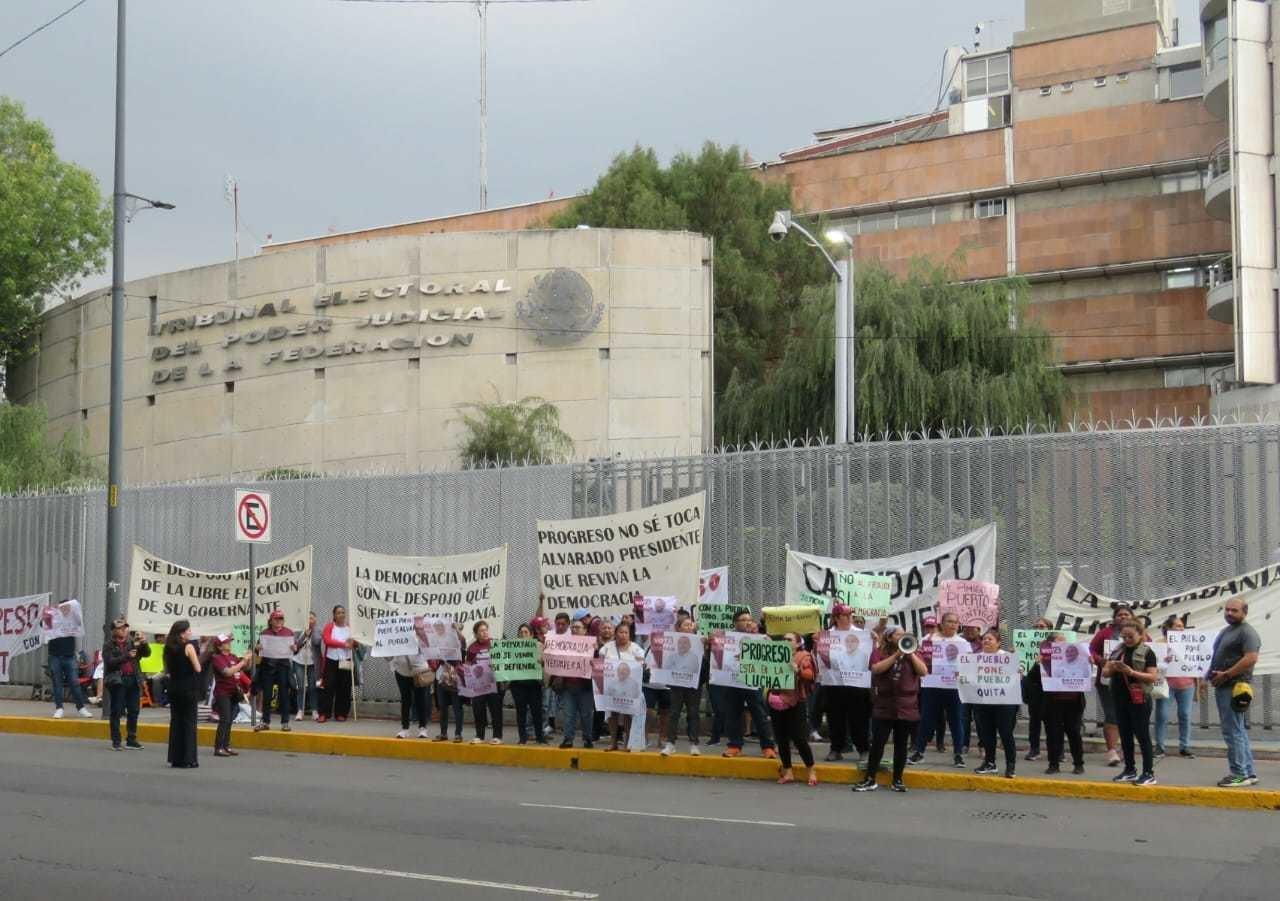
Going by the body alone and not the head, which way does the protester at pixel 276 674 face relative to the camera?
toward the camera

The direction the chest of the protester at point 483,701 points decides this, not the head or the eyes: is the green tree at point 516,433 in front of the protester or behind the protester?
behind

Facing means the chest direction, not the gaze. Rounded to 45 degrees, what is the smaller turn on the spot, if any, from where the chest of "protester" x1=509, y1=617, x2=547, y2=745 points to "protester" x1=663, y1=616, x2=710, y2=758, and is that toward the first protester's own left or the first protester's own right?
approximately 45° to the first protester's own left

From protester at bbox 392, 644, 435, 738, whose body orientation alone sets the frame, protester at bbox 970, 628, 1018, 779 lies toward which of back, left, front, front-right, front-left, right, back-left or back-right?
front-left

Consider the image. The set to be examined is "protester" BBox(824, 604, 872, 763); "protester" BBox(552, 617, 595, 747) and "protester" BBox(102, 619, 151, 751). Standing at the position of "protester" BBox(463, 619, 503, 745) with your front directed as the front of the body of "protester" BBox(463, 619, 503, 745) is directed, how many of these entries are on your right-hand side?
1

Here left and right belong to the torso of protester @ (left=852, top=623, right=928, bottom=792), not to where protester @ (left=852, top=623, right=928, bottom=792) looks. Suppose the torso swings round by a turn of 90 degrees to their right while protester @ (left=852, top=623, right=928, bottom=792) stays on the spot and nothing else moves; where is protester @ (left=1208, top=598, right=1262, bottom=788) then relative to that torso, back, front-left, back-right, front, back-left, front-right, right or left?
back

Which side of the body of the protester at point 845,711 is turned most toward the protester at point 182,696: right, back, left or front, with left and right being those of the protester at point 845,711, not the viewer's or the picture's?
right

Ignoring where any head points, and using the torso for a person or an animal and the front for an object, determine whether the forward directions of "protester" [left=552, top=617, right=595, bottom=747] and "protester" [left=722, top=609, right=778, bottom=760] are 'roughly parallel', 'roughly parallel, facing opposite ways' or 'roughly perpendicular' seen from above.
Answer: roughly parallel

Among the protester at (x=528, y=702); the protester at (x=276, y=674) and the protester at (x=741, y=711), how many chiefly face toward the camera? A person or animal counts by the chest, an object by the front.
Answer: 3

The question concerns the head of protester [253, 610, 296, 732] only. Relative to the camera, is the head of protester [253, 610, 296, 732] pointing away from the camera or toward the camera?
toward the camera

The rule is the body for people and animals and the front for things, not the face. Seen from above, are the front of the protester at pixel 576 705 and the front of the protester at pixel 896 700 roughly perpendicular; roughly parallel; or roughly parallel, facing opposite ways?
roughly parallel

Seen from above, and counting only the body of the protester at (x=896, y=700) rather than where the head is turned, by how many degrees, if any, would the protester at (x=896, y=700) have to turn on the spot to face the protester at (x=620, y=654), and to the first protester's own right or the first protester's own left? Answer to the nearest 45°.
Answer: approximately 135° to the first protester's own right

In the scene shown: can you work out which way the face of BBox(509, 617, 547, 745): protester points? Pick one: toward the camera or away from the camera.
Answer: toward the camera

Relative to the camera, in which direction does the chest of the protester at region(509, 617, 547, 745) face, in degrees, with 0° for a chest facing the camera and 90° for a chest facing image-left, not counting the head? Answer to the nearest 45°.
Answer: approximately 0°

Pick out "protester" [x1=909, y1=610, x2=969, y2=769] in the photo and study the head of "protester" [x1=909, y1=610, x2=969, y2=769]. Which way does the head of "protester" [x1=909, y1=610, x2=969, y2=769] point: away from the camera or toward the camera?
toward the camera

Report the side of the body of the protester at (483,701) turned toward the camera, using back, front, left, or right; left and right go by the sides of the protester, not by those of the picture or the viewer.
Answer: front
